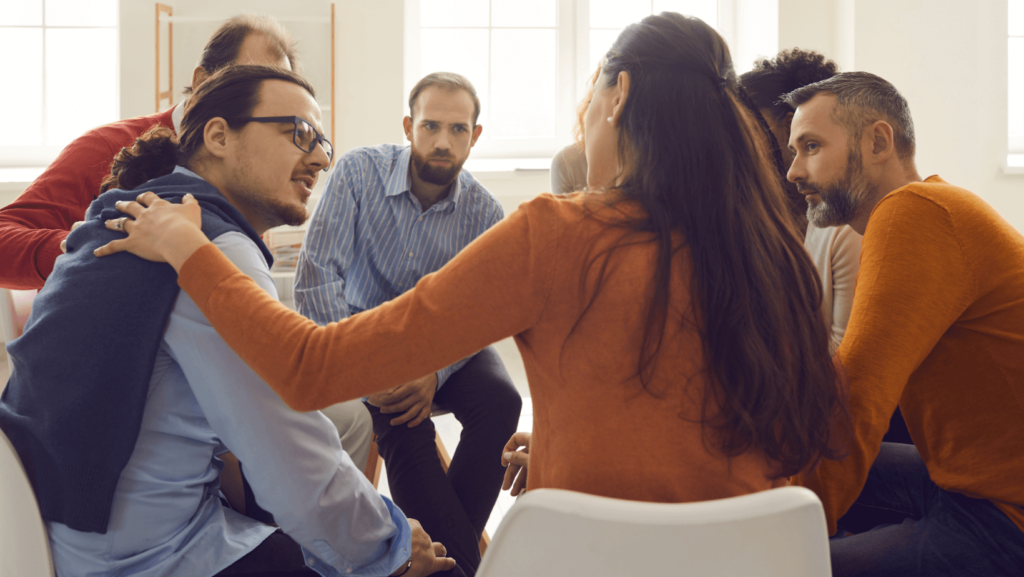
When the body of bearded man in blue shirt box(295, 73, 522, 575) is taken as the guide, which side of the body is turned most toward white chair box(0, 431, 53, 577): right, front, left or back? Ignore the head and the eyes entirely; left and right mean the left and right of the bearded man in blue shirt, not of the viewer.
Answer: front

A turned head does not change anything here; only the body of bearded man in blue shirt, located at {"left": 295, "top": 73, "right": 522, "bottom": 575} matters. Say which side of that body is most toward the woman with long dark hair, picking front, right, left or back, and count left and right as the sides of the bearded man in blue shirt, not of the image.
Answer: front

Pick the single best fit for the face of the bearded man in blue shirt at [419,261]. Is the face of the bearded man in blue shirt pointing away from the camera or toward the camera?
toward the camera

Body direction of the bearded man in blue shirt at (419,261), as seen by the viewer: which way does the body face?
toward the camera

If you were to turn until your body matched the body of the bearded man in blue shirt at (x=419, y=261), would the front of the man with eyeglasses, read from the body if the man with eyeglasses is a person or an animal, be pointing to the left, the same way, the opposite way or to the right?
to the left

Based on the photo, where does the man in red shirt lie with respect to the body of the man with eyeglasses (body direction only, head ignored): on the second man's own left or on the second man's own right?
on the second man's own left

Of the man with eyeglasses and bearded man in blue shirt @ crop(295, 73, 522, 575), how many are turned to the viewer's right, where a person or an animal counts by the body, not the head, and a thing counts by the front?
1

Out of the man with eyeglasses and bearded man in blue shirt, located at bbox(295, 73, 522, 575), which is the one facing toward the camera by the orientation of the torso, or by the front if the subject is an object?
the bearded man in blue shirt

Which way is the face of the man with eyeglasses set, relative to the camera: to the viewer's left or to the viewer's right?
to the viewer's right

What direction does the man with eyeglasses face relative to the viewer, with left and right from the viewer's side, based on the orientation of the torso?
facing to the right of the viewer

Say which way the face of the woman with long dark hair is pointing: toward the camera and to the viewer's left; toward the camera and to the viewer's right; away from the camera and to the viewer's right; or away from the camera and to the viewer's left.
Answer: away from the camera and to the viewer's left
